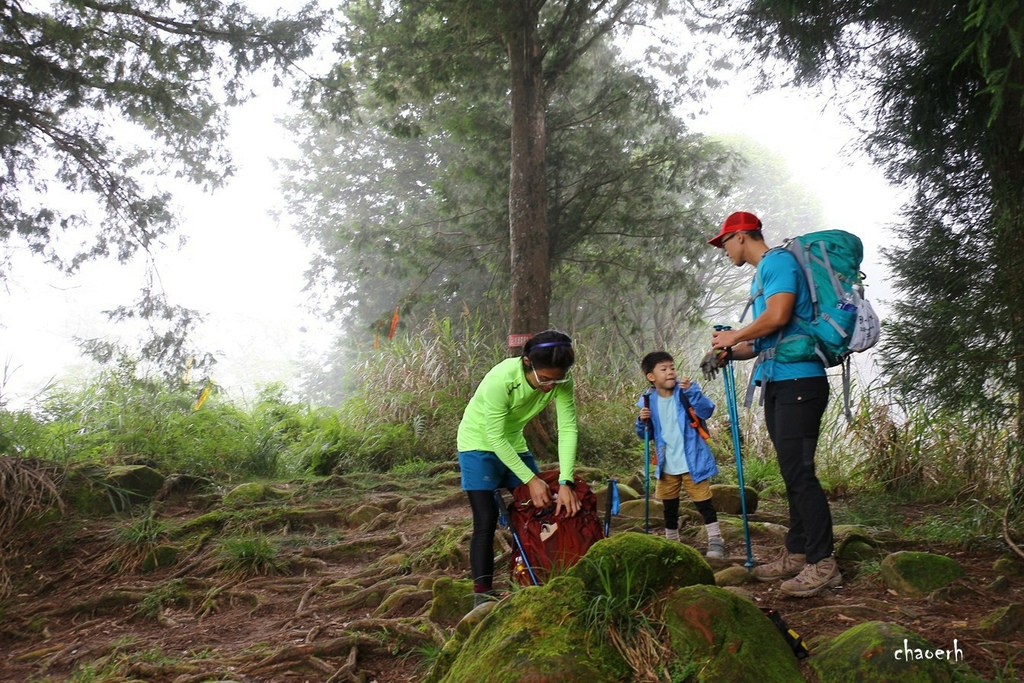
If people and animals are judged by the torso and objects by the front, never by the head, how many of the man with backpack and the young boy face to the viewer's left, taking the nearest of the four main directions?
1

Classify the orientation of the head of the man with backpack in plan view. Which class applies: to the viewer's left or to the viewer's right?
to the viewer's left

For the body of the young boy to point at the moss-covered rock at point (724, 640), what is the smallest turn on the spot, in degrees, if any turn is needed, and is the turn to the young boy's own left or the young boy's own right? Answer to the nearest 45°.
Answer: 0° — they already face it

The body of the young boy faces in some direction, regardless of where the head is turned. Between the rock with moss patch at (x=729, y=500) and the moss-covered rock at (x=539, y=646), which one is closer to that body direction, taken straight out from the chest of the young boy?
the moss-covered rock

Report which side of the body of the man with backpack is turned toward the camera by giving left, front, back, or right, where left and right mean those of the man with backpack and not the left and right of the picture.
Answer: left

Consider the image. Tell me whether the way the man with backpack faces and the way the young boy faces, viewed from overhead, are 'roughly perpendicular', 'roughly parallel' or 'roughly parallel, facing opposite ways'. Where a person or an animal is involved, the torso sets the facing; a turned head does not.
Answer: roughly perpendicular

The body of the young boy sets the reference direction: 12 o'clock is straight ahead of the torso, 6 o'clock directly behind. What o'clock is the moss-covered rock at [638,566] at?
The moss-covered rock is roughly at 12 o'clock from the young boy.

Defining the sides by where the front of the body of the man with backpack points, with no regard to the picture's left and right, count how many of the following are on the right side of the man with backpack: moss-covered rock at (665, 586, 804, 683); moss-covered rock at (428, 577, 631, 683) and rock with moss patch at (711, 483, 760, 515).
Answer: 1

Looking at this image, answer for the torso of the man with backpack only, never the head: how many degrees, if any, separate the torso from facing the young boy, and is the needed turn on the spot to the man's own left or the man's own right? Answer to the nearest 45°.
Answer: approximately 45° to the man's own right

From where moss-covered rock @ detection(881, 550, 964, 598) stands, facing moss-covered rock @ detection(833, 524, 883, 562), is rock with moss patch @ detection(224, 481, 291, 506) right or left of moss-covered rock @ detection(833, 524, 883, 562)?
left
